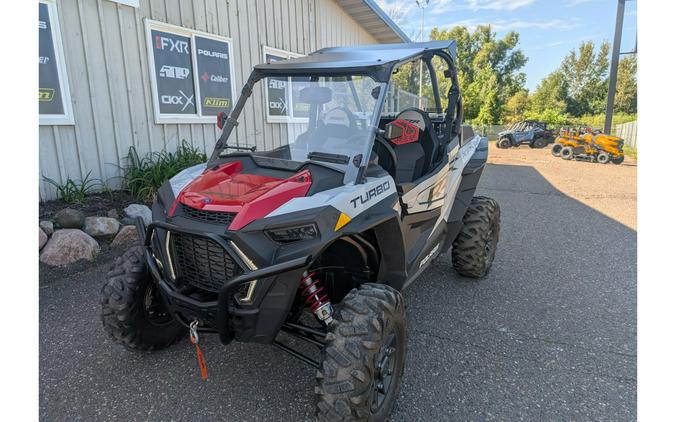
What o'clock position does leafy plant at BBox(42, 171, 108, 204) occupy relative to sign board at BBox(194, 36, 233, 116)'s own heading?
The leafy plant is roughly at 3 o'clock from the sign board.

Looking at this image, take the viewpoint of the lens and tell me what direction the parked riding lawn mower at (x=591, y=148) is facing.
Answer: facing the viewer and to the right of the viewer

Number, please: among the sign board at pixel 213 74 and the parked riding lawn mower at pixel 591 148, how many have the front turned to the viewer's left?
0

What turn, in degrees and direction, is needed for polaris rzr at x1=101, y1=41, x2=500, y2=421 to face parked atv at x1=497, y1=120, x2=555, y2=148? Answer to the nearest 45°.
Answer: approximately 180°

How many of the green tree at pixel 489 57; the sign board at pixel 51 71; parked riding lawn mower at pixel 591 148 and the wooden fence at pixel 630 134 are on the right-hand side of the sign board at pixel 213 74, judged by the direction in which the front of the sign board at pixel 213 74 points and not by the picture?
1

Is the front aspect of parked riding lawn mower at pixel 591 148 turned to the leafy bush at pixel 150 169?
no

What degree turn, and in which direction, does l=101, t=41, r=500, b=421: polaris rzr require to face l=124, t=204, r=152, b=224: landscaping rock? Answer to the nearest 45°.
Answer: approximately 90° to its right

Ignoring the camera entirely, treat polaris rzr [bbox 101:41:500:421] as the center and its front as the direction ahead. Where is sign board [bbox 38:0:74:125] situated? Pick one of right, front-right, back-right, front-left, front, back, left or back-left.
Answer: right

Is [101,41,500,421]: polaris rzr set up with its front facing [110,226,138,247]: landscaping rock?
no

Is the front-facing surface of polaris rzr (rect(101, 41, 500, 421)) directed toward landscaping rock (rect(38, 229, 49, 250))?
no

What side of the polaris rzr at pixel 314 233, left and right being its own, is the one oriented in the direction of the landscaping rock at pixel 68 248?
right

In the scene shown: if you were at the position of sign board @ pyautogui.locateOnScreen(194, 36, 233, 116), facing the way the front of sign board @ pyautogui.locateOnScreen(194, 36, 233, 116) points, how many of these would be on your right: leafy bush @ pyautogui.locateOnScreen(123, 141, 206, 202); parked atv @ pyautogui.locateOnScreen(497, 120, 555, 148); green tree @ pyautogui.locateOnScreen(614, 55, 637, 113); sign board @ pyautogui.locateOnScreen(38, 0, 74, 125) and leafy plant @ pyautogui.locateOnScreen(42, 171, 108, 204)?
3

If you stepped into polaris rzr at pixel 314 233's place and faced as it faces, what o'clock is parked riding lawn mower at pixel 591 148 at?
The parked riding lawn mower is roughly at 6 o'clock from the polaris rzr.

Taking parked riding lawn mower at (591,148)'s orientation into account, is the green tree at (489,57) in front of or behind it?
behind

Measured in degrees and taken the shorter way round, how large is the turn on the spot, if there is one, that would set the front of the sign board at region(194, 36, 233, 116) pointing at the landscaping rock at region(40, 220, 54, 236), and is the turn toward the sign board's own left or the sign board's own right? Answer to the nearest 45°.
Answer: approximately 90° to the sign board's own right

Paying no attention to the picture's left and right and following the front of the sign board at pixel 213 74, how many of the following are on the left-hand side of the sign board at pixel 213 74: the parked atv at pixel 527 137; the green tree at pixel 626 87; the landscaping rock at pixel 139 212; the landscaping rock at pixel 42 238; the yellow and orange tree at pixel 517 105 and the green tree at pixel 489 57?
4
